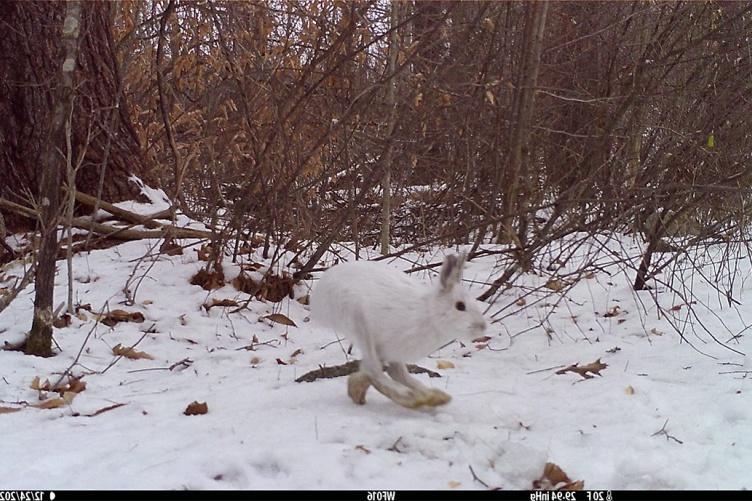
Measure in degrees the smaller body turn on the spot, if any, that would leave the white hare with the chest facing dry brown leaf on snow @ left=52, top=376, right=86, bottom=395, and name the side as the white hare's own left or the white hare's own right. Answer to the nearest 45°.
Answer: approximately 135° to the white hare's own left

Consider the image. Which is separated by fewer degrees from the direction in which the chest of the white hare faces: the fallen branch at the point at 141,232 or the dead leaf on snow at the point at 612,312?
the dead leaf on snow

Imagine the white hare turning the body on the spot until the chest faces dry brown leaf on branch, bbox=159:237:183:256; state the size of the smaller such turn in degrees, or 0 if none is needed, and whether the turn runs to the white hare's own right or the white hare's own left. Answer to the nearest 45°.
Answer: approximately 135° to the white hare's own left

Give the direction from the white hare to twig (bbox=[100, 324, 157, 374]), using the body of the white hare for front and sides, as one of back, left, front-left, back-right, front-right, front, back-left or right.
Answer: back-left

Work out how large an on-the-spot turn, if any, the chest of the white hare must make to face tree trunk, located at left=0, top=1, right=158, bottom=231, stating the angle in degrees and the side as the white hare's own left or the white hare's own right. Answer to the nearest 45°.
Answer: approximately 135° to the white hare's own left

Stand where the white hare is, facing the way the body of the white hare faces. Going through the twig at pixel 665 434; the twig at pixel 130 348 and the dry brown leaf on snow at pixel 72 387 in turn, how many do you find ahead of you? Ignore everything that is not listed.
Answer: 1

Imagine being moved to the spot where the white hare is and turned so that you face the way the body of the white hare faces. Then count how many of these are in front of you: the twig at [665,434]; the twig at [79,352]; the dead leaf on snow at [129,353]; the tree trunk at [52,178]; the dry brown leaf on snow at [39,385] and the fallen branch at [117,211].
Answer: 1

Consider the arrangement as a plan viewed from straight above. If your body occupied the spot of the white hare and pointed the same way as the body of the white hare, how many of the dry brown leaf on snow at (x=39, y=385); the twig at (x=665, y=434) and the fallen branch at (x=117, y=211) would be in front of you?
1

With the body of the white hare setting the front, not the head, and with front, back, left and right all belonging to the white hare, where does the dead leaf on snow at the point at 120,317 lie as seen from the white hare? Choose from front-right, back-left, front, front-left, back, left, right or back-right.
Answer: back-left

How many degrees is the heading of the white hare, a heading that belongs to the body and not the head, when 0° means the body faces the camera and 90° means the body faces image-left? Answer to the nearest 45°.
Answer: approximately 270°

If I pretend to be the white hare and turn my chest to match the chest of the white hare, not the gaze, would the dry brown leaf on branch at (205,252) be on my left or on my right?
on my left

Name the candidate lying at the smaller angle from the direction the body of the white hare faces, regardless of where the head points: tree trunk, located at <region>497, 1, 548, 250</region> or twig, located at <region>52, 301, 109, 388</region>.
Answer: the tree trunk
